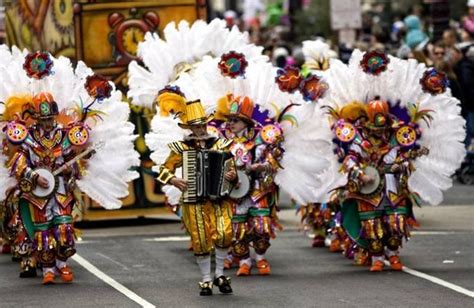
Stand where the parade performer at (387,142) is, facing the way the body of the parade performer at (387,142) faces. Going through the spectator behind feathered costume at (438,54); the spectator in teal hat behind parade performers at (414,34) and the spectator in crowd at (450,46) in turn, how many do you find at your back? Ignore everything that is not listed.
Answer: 3

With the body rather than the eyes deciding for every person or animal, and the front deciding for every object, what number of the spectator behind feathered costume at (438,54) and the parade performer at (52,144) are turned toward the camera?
2

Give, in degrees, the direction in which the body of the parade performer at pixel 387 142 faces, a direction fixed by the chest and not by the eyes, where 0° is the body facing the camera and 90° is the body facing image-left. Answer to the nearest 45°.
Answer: approximately 0°

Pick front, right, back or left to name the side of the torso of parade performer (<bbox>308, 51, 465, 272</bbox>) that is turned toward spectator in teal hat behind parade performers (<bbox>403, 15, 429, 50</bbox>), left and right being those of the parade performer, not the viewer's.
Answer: back

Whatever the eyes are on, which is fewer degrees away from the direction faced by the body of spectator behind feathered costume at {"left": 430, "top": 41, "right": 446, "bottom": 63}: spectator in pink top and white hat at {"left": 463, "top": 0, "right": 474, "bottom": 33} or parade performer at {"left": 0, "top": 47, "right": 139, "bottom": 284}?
the parade performer

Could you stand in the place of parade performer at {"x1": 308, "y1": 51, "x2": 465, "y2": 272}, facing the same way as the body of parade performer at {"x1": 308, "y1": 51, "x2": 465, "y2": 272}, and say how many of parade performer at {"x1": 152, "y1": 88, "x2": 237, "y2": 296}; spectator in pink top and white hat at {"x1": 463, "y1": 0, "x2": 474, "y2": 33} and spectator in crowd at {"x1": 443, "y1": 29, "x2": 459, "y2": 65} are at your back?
2

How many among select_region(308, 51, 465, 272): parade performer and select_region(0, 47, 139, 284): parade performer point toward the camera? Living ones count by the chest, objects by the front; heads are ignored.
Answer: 2
